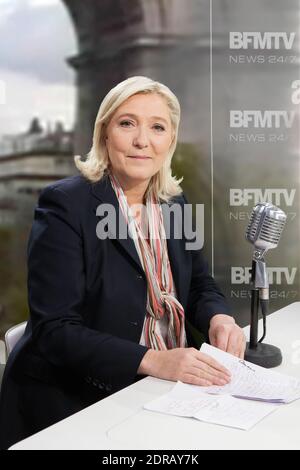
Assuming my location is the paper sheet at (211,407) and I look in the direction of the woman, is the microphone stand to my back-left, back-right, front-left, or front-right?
front-right

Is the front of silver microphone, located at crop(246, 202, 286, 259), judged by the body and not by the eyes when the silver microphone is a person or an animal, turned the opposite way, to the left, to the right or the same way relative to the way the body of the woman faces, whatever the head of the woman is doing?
to the right

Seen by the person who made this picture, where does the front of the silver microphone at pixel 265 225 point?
facing the viewer and to the left of the viewer

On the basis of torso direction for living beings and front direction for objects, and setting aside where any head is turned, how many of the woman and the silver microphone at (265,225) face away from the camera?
0

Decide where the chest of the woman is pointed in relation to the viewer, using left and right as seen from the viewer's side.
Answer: facing the viewer and to the right of the viewer
